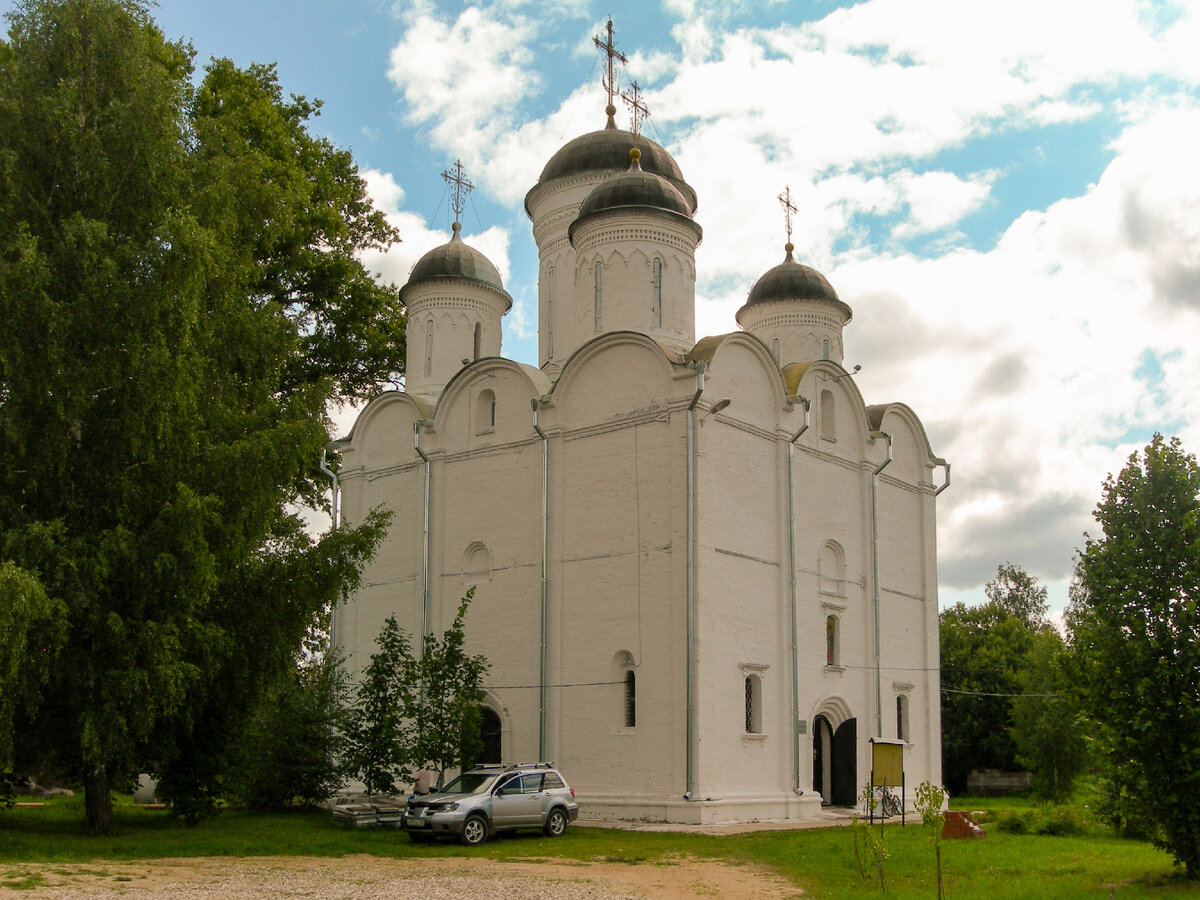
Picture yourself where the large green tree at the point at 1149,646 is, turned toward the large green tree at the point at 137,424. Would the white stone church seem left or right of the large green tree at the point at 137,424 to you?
right

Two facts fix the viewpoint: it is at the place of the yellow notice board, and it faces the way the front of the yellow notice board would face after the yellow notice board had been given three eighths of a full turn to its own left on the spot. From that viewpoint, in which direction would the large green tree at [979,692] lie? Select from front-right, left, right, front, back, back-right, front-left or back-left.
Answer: front-left

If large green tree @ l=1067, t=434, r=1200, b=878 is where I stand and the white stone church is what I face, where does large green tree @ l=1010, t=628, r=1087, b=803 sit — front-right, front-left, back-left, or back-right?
front-right

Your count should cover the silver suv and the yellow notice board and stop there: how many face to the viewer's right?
0

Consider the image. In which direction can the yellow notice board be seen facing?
toward the camera

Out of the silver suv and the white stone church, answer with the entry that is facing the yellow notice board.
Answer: the white stone church

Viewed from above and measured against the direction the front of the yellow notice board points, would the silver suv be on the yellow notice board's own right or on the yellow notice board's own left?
on the yellow notice board's own right

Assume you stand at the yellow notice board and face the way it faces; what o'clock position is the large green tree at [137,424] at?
The large green tree is roughly at 2 o'clock from the yellow notice board.

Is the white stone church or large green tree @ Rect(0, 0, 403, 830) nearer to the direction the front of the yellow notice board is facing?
the large green tree

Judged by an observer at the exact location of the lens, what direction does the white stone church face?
facing the viewer and to the right of the viewer

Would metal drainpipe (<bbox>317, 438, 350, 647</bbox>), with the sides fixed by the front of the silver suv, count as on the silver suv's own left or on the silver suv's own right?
on the silver suv's own right

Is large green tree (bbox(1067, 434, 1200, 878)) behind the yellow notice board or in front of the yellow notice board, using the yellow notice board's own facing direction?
in front

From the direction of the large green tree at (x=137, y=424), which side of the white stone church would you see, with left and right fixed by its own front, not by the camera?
right

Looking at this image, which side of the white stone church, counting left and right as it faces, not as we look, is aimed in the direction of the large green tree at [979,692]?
left

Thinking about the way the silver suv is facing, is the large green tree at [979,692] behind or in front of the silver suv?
behind

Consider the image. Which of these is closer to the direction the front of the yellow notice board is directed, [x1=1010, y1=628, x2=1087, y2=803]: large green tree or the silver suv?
the silver suv

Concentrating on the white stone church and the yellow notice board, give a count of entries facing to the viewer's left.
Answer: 0

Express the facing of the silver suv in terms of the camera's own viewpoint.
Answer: facing the viewer and to the left of the viewer
